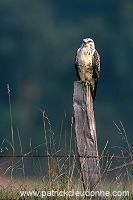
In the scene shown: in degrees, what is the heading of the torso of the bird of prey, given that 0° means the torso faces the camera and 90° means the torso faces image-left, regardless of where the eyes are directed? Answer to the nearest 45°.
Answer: approximately 45°
